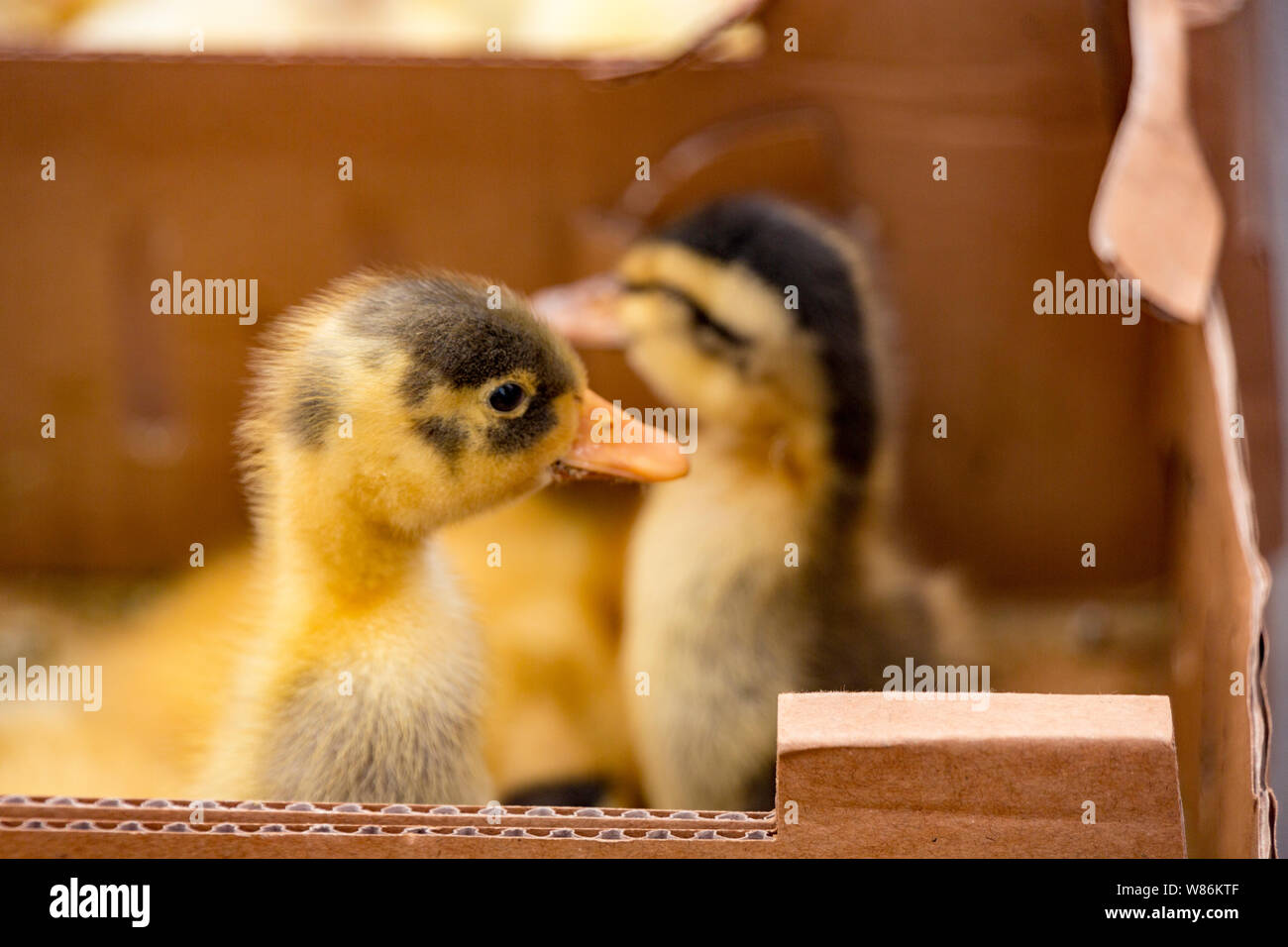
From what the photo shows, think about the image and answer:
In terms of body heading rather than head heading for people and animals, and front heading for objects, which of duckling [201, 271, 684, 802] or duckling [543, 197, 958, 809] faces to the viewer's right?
duckling [201, 271, 684, 802]

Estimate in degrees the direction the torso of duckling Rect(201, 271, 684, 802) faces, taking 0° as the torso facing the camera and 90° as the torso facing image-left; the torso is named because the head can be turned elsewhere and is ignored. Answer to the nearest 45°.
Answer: approximately 270°

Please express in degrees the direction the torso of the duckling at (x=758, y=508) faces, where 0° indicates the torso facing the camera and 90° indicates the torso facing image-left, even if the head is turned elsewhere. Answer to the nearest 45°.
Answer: approximately 90°

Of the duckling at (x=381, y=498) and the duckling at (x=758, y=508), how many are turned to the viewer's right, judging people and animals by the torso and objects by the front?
1

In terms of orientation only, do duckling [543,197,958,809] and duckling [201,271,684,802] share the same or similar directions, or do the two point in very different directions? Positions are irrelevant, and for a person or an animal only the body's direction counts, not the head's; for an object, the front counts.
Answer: very different directions
